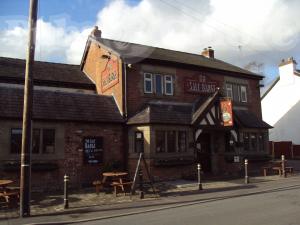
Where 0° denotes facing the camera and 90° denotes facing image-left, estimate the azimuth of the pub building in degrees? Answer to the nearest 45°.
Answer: approximately 315°

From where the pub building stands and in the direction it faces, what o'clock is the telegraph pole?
The telegraph pole is roughly at 2 o'clock from the pub building.

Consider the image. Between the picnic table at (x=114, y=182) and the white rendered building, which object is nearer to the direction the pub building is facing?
the picnic table

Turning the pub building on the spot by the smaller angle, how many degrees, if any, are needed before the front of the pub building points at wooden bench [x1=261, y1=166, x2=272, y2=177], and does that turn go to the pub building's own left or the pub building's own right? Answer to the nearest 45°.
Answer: approximately 45° to the pub building's own left

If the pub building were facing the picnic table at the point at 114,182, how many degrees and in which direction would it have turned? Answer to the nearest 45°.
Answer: approximately 45° to its right

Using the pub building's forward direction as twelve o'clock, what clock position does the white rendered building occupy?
The white rendered building is roughly at 9 o'clock from the pub building.

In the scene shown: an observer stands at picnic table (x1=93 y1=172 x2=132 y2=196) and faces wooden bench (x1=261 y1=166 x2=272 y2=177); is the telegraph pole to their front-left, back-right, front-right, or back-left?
back-right
